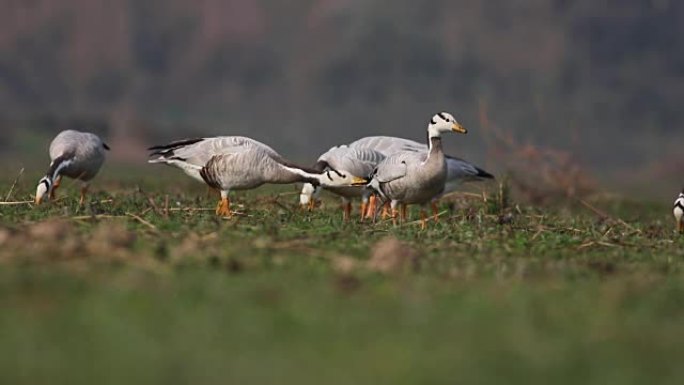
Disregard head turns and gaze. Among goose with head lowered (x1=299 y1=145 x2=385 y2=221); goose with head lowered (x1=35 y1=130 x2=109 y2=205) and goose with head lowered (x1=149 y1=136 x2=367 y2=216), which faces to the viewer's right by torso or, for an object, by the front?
goose with head lowered (x1=149 y1=136 x2=367 y2=216)

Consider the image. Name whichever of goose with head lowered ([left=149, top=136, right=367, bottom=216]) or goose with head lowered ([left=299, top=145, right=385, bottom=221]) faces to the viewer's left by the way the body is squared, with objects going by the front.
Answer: goose with head lowered ([left=299, top=145, right=385, bottom=221])

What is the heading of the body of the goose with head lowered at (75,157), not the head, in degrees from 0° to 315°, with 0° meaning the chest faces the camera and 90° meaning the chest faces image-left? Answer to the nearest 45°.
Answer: approximately 45°

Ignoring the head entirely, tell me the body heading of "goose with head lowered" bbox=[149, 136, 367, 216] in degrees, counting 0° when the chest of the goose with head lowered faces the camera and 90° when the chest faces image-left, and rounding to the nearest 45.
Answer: approximately 270°

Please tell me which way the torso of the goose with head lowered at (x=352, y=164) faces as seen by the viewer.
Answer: to the viewer's left

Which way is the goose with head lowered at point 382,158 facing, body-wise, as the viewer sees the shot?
to the viewer's left

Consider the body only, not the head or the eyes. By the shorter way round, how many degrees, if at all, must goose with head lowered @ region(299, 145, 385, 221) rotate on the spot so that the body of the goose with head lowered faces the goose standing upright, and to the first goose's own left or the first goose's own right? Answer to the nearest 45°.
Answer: approximately 135° to the first goose's own left

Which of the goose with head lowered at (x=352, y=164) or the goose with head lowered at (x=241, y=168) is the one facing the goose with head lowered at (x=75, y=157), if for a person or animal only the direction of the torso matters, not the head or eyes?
the goose with head lowered at (x=352, y=164)

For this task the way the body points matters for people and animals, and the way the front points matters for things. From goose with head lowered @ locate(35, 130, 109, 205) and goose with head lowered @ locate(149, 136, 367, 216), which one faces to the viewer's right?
goose with head lowered @ locate(149, 136, 367, 216)

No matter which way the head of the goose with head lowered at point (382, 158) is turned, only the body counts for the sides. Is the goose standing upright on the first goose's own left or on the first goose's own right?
on the first goose's own left

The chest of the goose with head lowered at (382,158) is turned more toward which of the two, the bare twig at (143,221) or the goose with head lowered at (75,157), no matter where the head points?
the goose with head lowered
